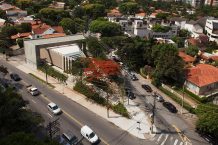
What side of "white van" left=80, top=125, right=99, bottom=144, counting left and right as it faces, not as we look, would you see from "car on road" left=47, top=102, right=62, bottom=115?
back

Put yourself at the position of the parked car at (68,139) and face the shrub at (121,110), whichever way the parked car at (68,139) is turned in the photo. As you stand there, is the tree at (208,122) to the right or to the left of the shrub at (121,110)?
right

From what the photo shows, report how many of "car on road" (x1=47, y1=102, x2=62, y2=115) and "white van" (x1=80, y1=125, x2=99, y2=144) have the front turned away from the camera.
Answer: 0

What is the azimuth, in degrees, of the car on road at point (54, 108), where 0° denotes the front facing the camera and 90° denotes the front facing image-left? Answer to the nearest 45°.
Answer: approximately 315°

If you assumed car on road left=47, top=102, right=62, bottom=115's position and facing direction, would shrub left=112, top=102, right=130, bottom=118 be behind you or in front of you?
in front

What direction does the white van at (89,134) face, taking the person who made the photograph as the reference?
facing the viewer and to the right of the viewer

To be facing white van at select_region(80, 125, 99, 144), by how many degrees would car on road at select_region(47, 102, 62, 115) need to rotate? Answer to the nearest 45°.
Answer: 0° — it already faces it

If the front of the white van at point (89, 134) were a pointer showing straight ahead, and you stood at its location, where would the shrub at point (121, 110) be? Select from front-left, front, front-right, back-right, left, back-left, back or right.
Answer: left

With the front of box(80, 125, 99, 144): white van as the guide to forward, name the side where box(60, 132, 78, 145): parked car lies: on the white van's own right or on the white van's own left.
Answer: on the white van's own right
